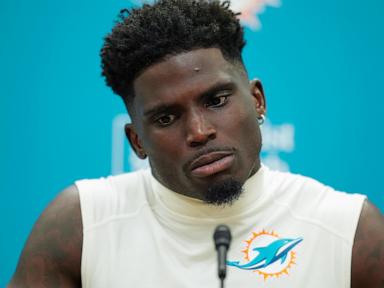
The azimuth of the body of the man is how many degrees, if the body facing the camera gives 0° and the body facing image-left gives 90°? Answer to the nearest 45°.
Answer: approximately 0°
